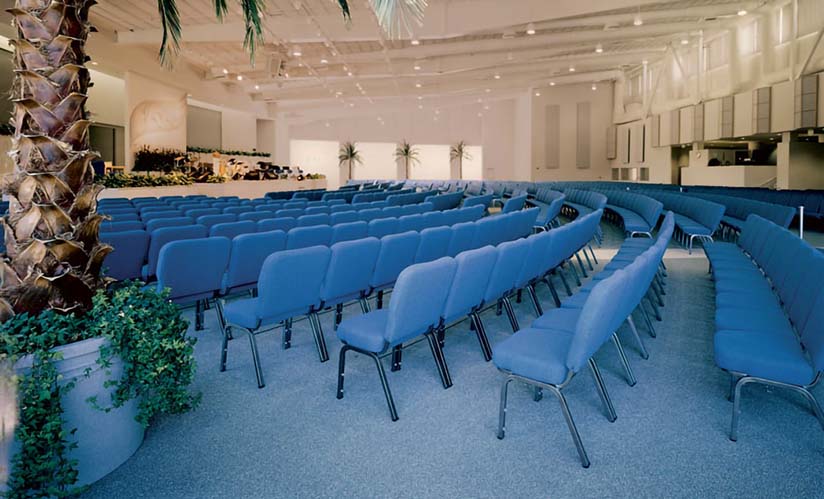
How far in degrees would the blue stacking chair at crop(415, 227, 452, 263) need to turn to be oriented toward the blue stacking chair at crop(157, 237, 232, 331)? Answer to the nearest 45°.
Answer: approximately 90° to its left

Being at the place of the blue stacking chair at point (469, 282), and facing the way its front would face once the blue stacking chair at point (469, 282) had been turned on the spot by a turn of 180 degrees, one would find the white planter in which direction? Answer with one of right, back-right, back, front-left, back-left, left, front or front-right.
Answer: right

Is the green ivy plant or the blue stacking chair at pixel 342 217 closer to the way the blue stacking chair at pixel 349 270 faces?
the blue stacking chair

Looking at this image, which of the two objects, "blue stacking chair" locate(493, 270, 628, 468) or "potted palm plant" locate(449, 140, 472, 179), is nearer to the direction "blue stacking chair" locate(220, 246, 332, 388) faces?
the potted palm plant

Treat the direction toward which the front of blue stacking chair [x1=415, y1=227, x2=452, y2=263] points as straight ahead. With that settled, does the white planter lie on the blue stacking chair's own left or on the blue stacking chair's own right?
on the blue stacking chair's own left

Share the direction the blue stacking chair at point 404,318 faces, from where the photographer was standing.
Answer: facing away from the viewer and to the left of the viewer

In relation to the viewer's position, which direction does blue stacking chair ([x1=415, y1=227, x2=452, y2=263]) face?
facing away from the viewer and to the left of the viewer

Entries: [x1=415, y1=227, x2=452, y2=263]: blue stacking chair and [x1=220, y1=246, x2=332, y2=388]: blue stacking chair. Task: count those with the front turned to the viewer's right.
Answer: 0

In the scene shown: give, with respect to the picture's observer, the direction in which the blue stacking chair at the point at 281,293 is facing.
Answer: facing away from the viewer and to the left of the viewer

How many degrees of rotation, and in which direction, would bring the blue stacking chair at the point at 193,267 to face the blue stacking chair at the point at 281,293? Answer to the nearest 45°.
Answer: approximately 180°

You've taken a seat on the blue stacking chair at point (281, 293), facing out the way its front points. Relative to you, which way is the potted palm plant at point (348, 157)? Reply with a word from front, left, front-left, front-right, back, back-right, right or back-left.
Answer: front-right

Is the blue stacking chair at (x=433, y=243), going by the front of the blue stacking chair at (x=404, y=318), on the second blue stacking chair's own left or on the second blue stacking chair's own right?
on the second blue stacking chair's own right

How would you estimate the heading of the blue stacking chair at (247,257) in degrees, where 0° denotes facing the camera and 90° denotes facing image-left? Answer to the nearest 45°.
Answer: approximately 135°
